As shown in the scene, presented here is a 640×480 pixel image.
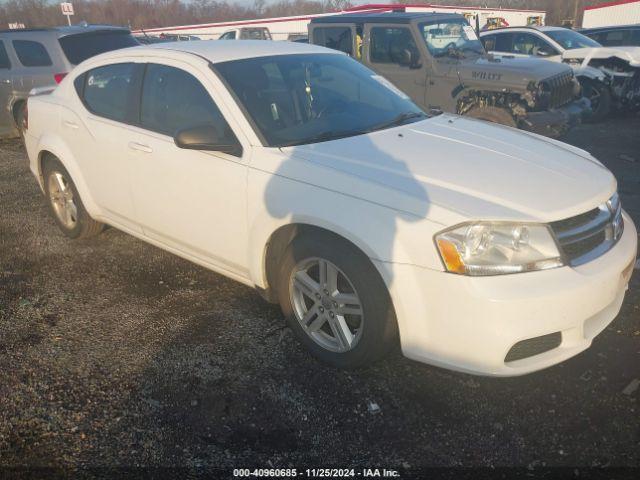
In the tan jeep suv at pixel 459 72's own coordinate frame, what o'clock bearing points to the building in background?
The building in background is roughly at 8 o'clock from the tan jeep suv.

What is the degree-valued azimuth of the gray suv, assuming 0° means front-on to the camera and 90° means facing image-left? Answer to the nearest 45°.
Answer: approximately 135°

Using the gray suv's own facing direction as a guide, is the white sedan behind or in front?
behind

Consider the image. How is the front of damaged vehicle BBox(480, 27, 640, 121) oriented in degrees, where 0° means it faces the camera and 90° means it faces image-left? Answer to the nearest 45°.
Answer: approximately 315°

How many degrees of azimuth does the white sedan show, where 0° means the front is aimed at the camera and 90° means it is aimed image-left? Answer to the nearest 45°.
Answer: approximately 315°

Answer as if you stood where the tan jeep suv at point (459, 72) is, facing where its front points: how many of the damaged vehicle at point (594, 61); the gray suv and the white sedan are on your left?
1

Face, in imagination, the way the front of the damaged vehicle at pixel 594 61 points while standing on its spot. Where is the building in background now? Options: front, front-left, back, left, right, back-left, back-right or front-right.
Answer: back-left

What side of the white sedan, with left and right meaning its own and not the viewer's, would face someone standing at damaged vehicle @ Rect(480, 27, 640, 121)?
left

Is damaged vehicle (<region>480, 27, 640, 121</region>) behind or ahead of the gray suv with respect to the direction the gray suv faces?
behind

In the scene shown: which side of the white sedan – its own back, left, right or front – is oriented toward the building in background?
left

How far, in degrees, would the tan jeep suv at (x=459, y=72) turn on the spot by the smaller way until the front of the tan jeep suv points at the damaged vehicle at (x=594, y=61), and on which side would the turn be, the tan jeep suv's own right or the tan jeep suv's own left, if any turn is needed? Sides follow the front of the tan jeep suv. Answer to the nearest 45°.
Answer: approximately 90° to the tan jeep suv's own left
